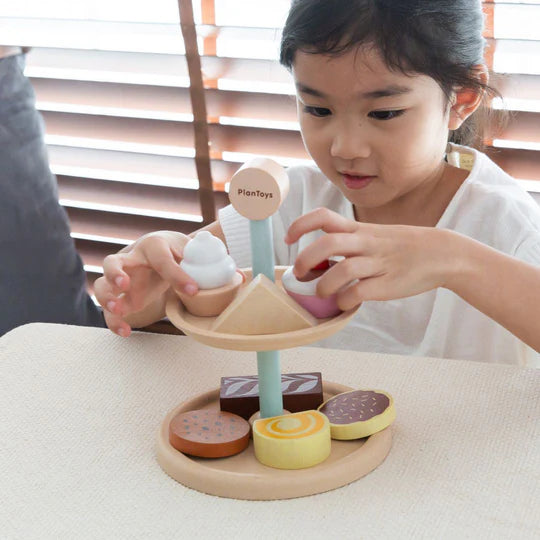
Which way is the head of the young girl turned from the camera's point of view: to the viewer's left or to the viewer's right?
to the viewer's left

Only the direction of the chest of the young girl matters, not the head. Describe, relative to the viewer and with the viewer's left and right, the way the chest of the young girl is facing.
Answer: facing the viewer and to the left of the viewer

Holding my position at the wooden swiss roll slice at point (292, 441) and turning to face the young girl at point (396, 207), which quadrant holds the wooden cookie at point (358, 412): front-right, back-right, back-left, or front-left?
front-right
